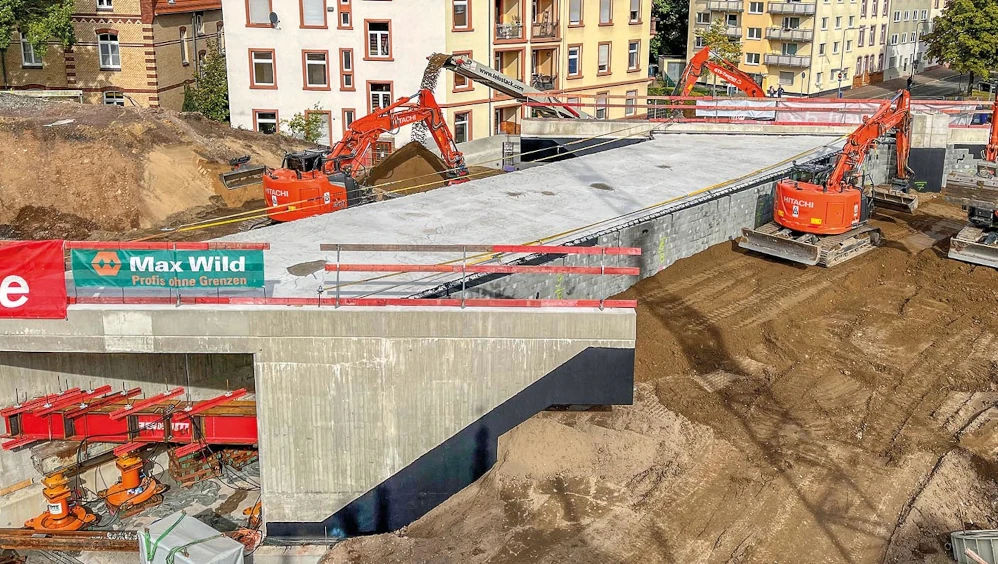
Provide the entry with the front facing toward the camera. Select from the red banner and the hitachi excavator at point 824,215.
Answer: the red banner

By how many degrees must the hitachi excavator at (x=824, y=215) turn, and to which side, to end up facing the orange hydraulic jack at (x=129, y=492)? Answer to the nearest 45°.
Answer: approximately 180°

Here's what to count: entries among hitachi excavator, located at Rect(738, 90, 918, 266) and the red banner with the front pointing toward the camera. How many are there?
1

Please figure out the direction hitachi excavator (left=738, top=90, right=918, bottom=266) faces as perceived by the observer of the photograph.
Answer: facing away from the viewer and to the right of the viewer

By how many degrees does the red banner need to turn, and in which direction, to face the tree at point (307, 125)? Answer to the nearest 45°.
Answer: approximately 135° to its left

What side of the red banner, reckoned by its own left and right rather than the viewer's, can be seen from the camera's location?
front

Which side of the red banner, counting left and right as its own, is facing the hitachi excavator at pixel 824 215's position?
left

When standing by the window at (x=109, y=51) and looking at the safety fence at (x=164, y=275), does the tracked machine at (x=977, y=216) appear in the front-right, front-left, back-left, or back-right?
front-left

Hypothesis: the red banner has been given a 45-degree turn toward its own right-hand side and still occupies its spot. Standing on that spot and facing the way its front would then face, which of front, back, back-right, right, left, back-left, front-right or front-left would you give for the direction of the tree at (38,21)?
back-right

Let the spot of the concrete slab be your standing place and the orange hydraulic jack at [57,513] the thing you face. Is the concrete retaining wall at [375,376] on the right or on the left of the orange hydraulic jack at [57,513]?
left

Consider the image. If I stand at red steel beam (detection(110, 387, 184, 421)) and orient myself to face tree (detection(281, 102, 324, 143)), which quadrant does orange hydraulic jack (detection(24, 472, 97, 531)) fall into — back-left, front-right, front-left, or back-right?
back-left

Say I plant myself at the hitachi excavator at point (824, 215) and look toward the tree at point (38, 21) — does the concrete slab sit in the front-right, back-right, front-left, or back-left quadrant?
front-left

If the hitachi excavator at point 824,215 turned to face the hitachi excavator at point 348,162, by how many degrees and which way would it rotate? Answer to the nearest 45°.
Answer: approximately 135° to its left

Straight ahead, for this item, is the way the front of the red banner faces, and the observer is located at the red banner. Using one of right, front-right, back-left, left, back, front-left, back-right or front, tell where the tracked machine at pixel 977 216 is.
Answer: left
